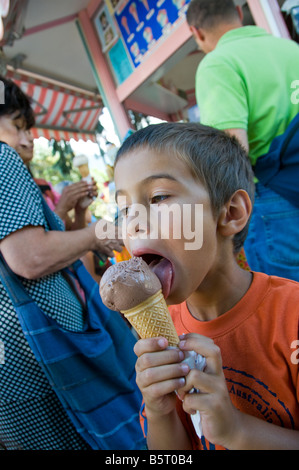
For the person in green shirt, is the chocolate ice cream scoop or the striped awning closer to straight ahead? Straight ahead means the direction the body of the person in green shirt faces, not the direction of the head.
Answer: the striped awning

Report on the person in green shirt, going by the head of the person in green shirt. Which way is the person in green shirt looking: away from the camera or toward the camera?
away from the camera

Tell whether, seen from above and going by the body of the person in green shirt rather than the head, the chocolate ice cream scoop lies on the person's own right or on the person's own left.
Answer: on the person's own left

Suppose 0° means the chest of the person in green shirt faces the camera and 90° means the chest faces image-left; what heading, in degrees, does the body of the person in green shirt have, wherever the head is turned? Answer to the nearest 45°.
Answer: approximately 135°

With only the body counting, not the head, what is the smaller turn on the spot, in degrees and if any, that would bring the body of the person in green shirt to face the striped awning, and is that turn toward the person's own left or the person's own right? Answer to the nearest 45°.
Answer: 0° — they already face it
